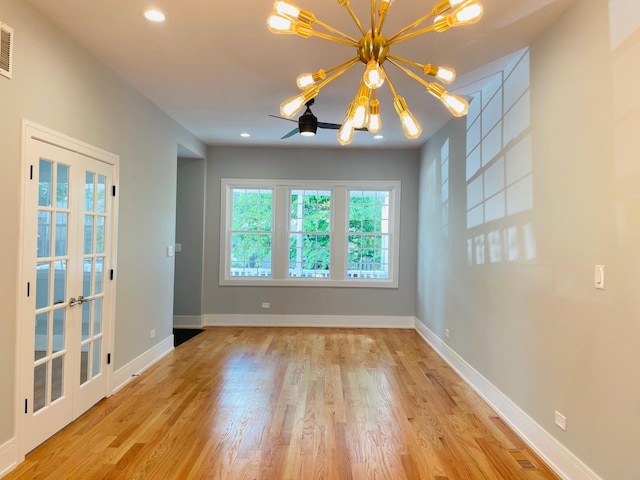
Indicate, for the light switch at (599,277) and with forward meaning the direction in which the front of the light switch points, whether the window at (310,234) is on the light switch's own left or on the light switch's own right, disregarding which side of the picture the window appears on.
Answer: on the light switch's own right

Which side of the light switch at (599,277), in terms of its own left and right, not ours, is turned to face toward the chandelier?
front

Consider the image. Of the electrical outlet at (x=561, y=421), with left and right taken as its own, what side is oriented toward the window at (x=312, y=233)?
right

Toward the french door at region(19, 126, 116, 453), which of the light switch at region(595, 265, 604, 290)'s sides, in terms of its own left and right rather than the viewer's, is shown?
front

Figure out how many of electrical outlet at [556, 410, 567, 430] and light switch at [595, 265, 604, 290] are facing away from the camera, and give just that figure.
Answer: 0

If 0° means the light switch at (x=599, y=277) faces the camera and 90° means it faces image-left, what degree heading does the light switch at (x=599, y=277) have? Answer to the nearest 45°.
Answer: approximately 45°

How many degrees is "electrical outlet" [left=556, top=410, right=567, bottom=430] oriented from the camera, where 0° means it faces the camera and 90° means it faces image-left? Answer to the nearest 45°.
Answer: approximately 45°

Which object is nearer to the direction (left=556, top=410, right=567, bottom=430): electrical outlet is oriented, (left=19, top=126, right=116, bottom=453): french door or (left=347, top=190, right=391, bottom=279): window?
the french door

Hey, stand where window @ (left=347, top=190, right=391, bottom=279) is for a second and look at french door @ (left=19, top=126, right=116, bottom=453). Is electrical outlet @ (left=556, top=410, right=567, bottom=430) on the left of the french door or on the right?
left
